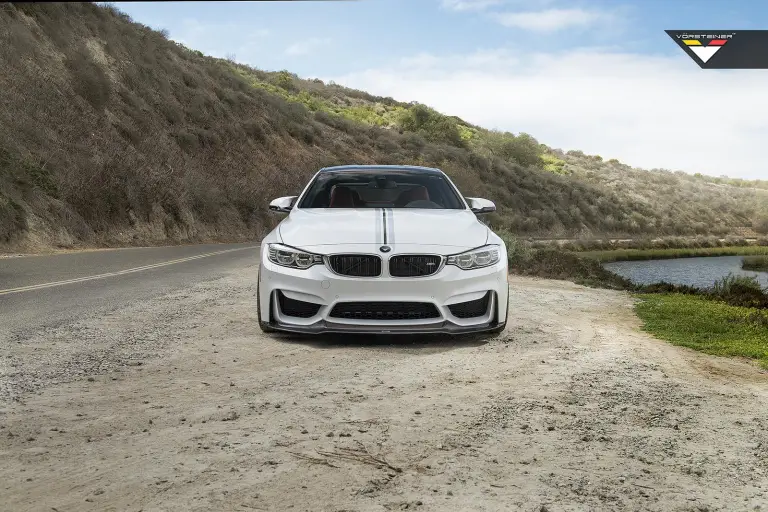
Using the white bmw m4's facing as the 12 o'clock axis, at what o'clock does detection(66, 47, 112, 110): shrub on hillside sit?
The shrub on hillside is roughly at 5 o'clock from the white bmw m4.

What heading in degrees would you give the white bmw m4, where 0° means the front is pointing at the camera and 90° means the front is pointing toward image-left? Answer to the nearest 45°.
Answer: approximately 0°

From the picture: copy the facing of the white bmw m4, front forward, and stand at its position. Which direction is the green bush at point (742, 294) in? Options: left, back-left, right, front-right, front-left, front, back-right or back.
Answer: back-left
